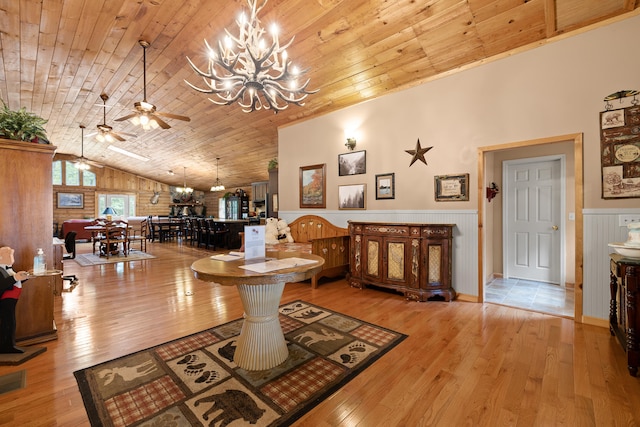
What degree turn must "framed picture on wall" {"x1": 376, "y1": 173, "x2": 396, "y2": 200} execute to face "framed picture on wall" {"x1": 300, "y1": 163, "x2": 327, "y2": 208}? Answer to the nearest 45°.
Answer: approximately 90° to its right

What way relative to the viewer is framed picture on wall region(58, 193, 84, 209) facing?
toward the camera

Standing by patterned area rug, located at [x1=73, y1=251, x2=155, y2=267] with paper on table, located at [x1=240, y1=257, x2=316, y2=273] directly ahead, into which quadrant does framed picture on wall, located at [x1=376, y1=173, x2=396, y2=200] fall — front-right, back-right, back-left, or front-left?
front-left

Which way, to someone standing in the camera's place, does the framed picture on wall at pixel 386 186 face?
facing the viewer and to the left of the viewer

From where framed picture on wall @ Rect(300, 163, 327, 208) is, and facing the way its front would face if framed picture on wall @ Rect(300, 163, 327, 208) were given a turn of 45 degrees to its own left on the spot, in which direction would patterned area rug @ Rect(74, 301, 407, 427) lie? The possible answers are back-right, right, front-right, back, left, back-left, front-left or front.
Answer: front

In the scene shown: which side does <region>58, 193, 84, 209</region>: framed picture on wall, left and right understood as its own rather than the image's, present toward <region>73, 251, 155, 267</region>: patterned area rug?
front

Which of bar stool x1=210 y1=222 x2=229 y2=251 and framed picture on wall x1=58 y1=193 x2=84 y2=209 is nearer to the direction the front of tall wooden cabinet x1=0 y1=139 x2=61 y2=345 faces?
the bar stool

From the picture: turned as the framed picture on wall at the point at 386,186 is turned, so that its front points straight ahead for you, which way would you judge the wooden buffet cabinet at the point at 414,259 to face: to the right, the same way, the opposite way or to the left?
the same way

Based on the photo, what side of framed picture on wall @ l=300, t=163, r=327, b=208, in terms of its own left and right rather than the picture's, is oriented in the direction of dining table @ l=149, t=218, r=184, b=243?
right

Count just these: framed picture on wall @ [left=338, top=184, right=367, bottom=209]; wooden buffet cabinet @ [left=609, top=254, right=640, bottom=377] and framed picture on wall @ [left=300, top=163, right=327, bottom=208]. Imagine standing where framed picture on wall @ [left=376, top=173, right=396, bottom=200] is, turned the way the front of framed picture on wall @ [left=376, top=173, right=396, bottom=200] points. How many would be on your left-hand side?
1

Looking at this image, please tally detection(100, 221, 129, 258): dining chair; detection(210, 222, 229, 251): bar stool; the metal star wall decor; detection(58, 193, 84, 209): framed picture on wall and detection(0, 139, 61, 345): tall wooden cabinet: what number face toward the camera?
2

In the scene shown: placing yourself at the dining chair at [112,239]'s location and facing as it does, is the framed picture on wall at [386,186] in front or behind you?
behind

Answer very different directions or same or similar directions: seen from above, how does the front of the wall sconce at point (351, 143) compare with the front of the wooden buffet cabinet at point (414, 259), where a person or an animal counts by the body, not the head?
same or similar directions

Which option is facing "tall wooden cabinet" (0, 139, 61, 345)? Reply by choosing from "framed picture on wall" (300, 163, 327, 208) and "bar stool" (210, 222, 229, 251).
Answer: the framed picture on wall

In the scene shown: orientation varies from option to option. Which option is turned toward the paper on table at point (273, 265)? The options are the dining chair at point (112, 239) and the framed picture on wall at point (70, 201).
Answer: the framed picture on wall

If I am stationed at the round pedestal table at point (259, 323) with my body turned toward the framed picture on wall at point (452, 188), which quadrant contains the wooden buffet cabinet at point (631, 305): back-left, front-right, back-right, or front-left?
front-right

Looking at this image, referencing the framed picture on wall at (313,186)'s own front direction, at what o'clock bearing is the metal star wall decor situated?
The metal star wall decor is roughly at 9 o'clock from the framed picture on wall.

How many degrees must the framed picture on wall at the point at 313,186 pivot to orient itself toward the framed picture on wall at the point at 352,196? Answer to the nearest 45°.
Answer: approximately 90° to its left
